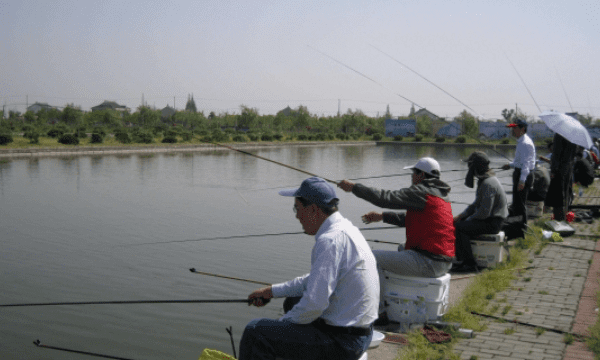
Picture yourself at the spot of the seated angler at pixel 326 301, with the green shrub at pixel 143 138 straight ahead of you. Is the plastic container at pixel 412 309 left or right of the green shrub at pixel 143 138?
right

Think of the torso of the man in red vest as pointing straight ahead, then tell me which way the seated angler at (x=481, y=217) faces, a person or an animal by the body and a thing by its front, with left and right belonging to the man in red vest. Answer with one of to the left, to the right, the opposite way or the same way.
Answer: the same way

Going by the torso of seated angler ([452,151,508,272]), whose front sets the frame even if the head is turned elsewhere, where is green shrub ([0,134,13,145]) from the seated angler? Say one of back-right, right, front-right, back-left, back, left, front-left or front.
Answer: front-right

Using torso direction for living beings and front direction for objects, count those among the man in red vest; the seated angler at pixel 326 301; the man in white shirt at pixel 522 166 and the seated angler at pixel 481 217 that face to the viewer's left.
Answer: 4

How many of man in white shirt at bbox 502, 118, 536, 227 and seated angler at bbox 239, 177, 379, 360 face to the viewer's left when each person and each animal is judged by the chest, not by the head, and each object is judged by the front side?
2

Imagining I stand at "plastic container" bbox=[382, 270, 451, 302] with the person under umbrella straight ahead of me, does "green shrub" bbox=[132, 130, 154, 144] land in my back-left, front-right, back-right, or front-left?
front-left

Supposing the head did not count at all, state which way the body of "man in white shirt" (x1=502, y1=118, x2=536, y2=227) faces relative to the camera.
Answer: to the viewer's left

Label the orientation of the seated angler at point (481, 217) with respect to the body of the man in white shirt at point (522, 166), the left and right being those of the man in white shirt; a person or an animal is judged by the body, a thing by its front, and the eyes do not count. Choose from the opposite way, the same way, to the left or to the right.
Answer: the same way

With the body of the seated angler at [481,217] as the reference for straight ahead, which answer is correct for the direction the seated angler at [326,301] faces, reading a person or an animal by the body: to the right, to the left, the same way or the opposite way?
the same way

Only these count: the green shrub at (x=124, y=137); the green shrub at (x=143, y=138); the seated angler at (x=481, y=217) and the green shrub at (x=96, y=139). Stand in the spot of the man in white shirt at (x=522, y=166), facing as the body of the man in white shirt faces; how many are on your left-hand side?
1

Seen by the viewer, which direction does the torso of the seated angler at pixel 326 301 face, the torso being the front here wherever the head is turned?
to the viewer's left

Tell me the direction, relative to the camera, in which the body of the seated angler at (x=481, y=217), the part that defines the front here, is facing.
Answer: to the viewer's left

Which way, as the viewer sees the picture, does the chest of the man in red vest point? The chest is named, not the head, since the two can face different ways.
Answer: to the viewer's left

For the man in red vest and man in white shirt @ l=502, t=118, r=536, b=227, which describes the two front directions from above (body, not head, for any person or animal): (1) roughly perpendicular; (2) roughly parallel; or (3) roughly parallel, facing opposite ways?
roughly parallel

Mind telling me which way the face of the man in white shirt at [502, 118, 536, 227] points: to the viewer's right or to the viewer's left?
to the viewer's left

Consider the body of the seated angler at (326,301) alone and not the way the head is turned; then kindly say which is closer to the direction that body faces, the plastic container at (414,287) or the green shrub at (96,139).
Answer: the green shrub
